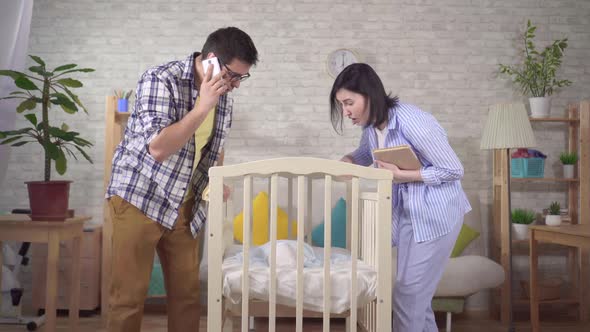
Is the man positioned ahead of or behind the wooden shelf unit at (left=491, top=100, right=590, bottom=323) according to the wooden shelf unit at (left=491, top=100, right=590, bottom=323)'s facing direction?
ahead

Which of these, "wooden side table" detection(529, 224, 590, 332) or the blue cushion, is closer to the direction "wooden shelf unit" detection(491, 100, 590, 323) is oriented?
the wooden side table

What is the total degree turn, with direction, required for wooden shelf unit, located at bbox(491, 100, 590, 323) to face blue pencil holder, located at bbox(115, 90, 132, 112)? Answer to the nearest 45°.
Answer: approximately 45° to its right

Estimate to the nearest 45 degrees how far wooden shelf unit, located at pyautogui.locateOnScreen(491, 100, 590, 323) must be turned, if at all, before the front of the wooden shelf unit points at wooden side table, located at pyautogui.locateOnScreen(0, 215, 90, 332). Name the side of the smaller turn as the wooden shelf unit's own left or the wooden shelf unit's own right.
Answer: approximately 45° to the wooden shelf unit's own right

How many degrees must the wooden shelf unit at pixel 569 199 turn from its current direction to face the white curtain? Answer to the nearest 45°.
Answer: approximately 45° to its right

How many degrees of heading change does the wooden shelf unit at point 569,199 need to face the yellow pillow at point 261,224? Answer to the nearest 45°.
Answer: approximately 45° to its right

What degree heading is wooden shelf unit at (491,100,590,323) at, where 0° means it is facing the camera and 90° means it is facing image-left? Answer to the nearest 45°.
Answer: approximately 0°

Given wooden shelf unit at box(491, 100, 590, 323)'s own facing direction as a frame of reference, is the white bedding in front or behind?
in front

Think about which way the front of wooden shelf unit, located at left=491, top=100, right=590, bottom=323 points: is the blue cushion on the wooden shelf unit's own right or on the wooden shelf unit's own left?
on the wooden shelf unit's own right
